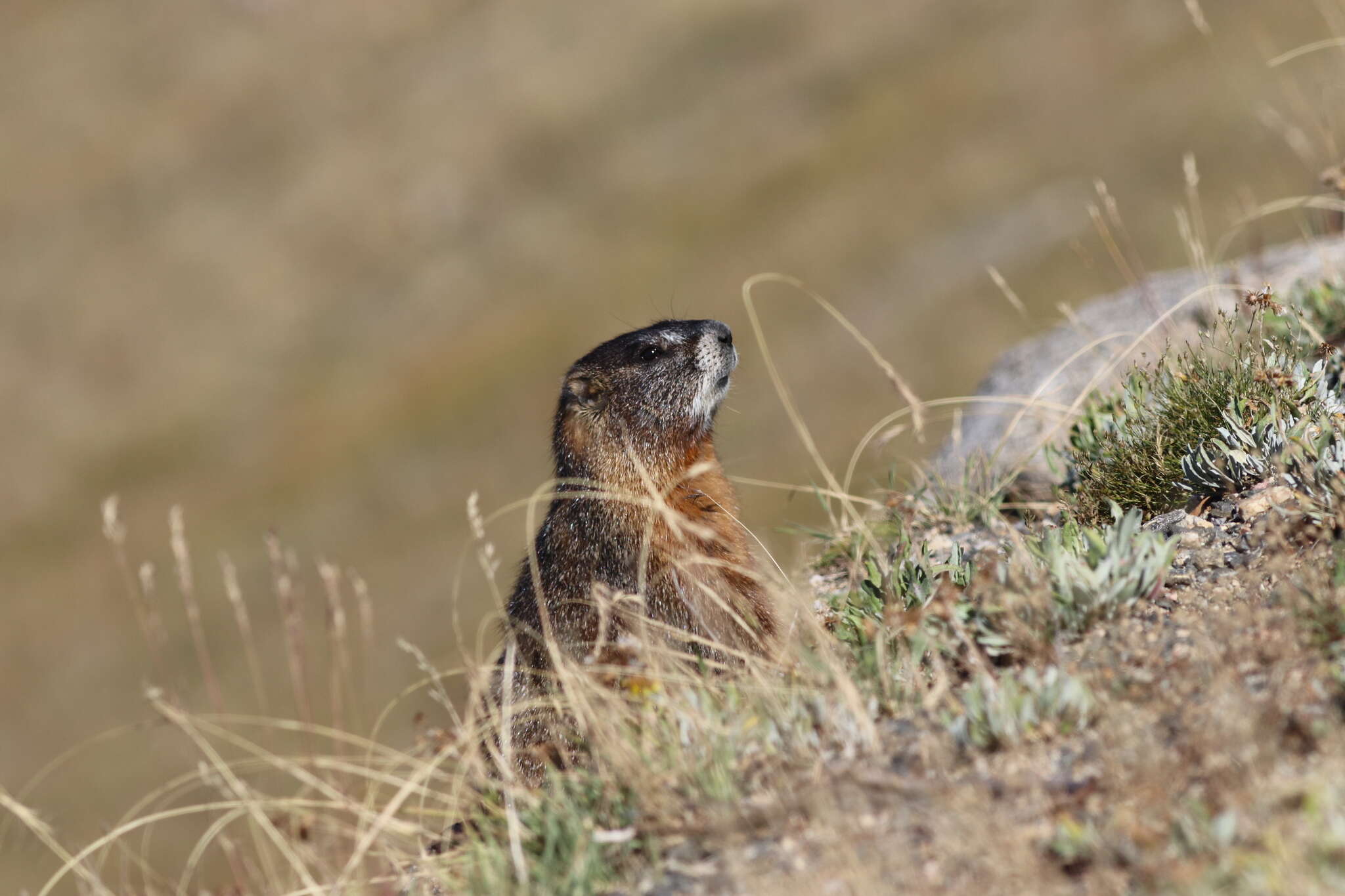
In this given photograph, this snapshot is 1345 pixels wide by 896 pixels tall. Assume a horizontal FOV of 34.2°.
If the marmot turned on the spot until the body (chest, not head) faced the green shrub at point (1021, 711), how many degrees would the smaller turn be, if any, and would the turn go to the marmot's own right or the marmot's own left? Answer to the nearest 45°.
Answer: approximately 90° to the marmot's own right

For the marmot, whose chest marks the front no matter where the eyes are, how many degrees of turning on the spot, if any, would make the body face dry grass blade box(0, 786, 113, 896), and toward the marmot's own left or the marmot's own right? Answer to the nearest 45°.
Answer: approximately 135° to the marmot's own right

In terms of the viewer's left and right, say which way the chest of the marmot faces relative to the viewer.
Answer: facing to the right of the viewer

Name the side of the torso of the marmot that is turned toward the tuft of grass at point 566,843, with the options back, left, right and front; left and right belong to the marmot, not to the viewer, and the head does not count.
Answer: right

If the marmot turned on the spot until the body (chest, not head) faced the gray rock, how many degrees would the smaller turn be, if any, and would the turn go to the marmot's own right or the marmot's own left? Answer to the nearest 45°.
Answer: approximately 45° to the marmot's own left

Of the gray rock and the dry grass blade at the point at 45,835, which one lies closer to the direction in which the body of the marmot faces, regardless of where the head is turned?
the gray rock
